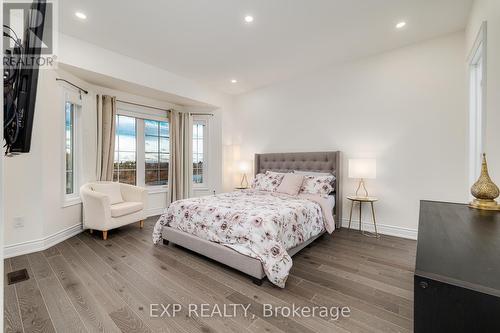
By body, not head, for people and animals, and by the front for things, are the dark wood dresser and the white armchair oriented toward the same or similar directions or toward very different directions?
very different directions

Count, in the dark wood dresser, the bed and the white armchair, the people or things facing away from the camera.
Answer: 0

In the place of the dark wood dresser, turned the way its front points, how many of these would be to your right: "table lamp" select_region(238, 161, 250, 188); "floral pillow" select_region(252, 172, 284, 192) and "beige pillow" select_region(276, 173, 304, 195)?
3

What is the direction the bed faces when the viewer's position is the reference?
facing the viewer and to the left of the viewer

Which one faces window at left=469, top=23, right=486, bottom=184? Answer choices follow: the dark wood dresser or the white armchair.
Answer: the white armchair

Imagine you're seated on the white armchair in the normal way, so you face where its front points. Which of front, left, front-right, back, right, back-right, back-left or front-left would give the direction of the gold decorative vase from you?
front

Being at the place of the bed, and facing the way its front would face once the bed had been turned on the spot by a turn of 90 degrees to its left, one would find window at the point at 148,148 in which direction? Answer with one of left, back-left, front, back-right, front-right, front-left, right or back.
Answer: back

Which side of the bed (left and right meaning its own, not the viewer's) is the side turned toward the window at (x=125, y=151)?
right

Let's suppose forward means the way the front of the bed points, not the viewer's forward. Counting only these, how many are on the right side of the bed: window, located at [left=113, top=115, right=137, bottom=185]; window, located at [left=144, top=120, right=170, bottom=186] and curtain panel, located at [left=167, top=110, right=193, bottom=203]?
3

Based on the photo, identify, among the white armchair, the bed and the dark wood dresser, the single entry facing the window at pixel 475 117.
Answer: the white armchair

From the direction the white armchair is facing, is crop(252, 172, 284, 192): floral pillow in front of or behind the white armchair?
in front

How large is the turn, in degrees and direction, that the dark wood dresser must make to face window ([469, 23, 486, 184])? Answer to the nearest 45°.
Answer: approximately 135° to its right

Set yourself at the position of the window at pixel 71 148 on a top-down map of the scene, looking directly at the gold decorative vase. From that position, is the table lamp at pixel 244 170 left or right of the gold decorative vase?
left

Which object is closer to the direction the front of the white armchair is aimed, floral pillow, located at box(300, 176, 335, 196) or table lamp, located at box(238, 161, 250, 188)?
the floral pillow
